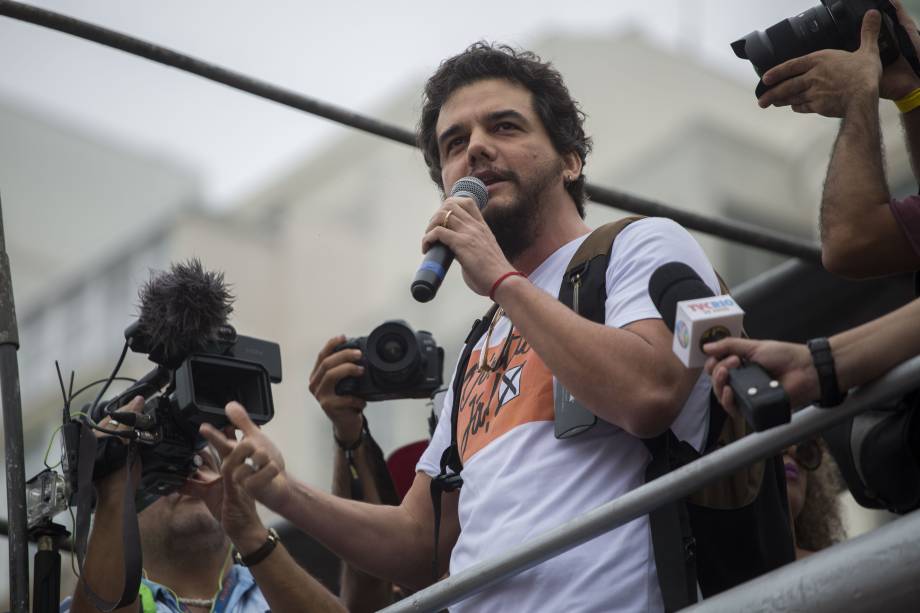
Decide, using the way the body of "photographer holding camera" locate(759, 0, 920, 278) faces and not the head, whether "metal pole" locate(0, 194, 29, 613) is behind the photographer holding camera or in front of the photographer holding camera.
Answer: in front

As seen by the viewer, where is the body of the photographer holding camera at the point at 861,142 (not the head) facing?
to the viewer's left

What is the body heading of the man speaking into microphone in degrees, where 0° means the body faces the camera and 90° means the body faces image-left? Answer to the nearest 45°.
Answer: approximately 45°

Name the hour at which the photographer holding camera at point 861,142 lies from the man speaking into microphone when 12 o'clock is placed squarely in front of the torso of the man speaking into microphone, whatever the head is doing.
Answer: The photographer holding camera is roughly at 8 o'clock from the man speaking into microphone.

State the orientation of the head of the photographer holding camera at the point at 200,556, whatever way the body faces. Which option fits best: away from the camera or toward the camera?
toward the camera

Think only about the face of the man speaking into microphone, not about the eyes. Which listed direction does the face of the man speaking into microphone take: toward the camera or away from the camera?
toward the camera

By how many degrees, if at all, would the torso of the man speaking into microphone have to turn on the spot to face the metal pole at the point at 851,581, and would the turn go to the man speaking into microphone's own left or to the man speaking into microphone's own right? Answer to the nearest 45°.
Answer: approximately 90° to the man speaking into microphone's own left

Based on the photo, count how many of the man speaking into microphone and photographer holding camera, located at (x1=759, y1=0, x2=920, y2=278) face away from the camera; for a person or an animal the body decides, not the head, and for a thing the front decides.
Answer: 0
